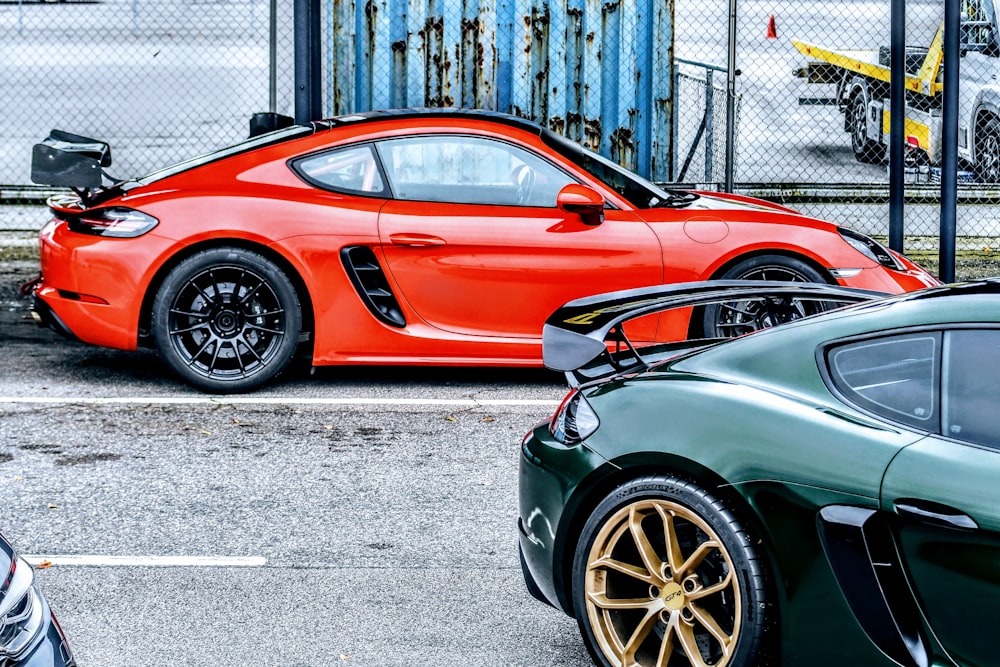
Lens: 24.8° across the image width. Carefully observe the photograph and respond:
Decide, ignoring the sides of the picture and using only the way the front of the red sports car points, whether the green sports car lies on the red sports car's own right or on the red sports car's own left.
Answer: on the red sports car's own right

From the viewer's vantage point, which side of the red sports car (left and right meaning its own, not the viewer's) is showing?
right

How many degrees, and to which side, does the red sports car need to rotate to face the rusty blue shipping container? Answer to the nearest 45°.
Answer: approximately 90° to its left

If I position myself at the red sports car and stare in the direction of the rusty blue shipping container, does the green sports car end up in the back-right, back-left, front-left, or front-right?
back-right
